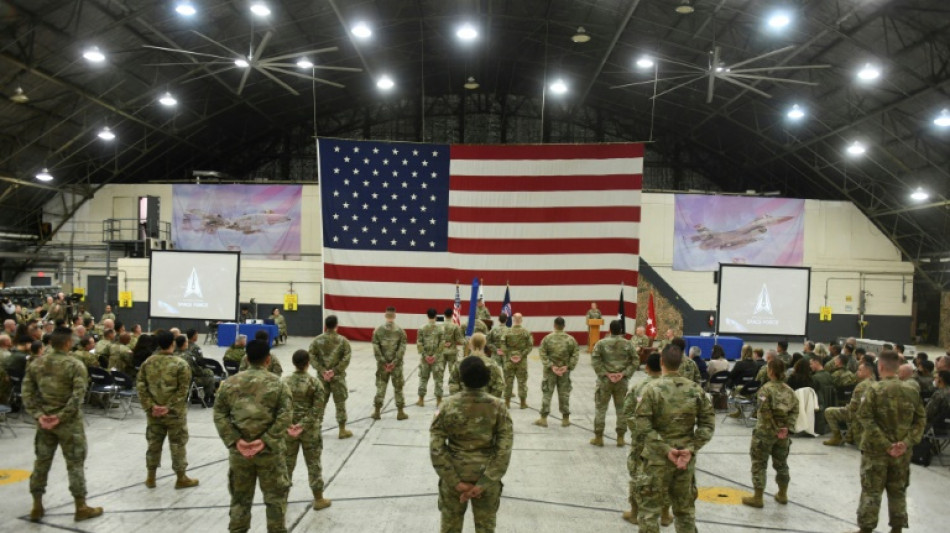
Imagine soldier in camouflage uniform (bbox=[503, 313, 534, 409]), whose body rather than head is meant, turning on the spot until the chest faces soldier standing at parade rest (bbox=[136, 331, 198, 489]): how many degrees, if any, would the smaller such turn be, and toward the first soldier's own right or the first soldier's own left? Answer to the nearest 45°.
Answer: approximately 135° to the first soldier's own left

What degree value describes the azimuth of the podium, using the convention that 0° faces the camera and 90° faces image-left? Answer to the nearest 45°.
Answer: approximately 0°

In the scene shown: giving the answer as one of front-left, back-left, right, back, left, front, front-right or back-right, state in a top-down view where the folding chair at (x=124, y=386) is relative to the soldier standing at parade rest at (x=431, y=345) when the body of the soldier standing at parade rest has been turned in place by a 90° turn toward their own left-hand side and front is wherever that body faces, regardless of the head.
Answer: front

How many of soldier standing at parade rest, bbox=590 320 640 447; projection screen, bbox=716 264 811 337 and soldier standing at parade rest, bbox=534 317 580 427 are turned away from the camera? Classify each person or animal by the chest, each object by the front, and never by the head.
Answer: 2

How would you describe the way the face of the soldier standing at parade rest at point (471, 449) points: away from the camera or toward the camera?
away from the camera

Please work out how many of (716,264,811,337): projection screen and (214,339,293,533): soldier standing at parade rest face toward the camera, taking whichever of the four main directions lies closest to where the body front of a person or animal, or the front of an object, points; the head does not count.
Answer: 1

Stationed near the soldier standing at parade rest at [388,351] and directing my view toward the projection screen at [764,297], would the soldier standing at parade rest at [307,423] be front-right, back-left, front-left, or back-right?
back-right

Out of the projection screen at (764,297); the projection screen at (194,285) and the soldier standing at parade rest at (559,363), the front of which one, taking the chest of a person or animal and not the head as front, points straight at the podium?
the soldier standing at parade rest

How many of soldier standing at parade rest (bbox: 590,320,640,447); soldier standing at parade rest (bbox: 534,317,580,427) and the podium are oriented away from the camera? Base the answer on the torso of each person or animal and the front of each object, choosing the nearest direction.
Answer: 2

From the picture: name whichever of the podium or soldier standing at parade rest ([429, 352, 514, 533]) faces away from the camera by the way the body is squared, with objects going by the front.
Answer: the soldier standing at parade rest

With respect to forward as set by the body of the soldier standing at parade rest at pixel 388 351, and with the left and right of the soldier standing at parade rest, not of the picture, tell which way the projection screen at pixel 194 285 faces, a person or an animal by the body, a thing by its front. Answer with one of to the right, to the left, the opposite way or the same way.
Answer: the opposite way

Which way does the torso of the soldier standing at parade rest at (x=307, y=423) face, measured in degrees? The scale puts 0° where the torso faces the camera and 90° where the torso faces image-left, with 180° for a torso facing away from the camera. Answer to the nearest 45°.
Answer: approximately 225°
